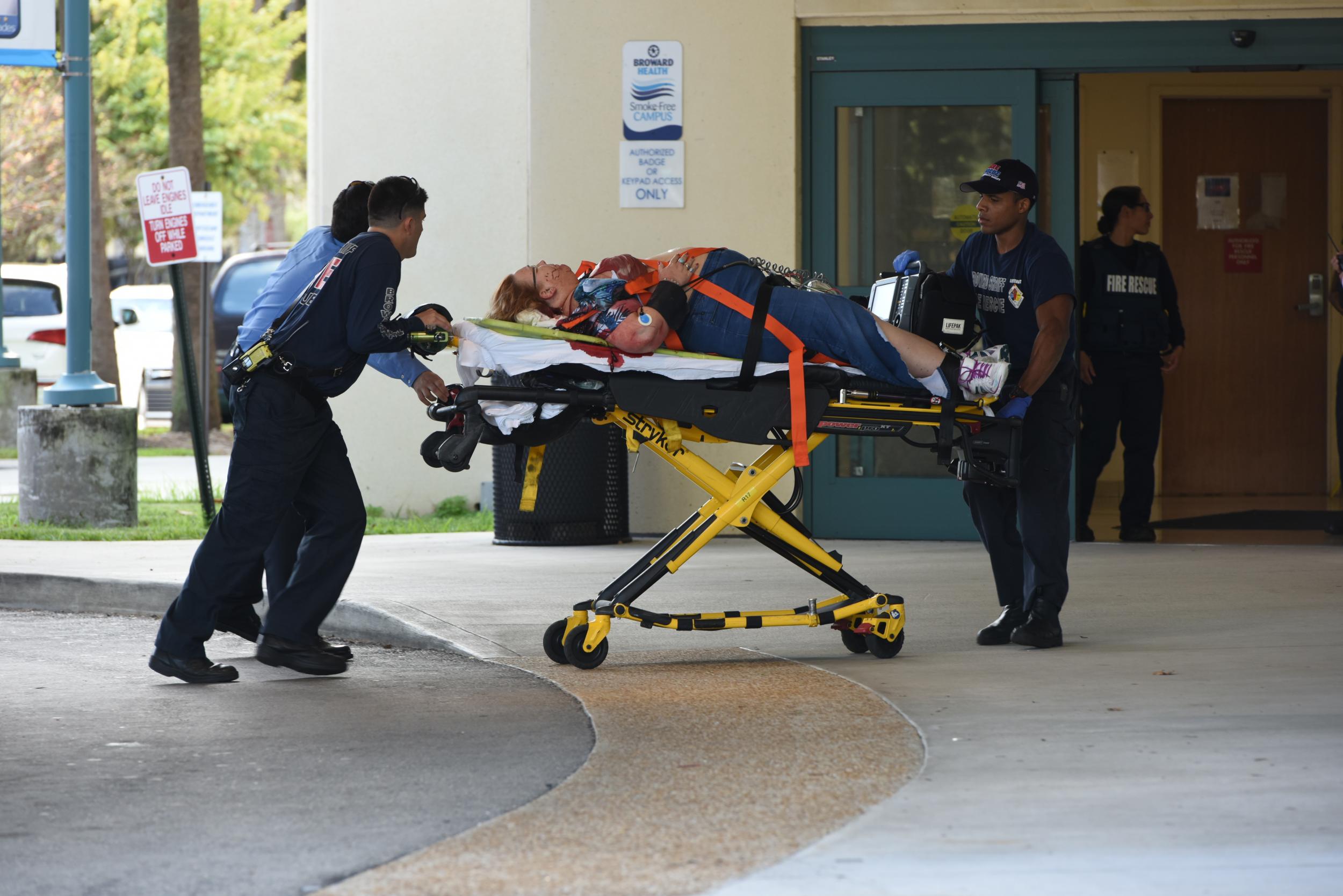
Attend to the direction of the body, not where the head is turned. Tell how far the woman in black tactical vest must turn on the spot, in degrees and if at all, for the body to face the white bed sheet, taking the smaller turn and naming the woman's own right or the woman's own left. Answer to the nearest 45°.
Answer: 0° — they already face it

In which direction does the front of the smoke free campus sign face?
toward the camera

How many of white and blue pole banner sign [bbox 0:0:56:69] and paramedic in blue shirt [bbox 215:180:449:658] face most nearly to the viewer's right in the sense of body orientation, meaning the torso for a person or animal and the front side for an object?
1

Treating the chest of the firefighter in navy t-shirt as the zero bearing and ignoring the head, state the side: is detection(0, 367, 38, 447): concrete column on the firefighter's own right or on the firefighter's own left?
on the firefighter's own right

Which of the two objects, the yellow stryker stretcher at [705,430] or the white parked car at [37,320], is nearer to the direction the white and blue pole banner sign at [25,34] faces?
the yellow stryker stretcher

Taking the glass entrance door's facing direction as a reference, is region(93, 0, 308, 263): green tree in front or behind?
behind

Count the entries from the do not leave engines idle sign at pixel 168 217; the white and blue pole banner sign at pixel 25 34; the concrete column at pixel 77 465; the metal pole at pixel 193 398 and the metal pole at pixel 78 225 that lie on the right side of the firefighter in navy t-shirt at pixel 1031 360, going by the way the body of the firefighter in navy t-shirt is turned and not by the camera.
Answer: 5

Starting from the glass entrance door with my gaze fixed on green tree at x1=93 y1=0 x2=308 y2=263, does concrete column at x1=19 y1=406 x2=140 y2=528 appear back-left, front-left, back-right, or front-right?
front-left

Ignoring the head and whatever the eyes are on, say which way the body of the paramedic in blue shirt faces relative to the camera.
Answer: to the viewer's right

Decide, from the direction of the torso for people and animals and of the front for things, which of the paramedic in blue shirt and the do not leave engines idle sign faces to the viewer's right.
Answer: the paramedic in blue shirt

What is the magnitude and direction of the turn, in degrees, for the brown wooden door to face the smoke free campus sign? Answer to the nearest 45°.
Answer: approximately 45° to its right

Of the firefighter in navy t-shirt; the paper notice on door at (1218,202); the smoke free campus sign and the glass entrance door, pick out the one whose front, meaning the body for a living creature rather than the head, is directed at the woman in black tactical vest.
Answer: the paper notice on door

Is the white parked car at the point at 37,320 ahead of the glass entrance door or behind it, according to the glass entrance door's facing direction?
behind

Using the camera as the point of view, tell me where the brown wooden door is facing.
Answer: facing the viewer

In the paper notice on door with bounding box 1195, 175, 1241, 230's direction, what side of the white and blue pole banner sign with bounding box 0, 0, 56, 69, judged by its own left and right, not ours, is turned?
left
